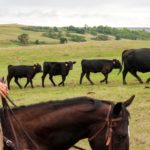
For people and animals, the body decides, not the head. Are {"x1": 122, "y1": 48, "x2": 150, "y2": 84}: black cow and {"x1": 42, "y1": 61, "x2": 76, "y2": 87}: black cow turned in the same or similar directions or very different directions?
same or similar directions

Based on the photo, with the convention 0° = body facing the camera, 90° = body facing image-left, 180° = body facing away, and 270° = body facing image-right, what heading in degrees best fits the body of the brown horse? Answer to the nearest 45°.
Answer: approximately 270°

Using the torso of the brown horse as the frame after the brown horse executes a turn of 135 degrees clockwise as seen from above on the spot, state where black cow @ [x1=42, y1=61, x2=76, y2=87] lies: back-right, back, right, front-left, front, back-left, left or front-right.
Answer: back-right
